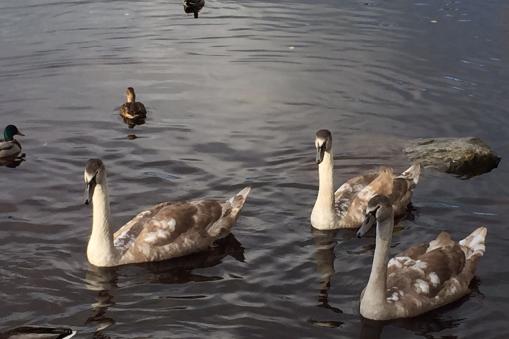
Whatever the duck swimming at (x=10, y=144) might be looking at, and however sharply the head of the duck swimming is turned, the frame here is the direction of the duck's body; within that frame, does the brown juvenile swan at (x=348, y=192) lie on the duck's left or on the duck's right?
on the duck's right

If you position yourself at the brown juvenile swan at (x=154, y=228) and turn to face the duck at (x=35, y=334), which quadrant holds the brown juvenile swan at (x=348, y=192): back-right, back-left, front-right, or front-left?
back-left

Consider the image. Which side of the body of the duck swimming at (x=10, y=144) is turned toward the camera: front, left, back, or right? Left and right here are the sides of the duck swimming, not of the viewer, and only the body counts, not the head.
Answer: right

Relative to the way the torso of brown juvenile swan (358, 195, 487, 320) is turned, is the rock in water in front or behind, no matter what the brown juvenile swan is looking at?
behind

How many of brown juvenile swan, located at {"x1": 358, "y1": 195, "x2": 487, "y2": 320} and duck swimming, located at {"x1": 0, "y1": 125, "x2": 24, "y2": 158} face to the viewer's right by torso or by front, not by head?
1

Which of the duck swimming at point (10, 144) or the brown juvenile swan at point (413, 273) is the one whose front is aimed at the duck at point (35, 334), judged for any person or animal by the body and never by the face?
the brown juvenile swan

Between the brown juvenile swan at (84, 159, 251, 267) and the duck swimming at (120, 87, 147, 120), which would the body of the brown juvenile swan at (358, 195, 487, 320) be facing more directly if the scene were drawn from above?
the brown juvenile swan

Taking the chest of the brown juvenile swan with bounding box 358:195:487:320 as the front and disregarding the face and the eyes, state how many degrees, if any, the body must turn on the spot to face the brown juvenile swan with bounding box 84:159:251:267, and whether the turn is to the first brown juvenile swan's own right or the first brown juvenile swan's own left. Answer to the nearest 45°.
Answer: approximately 45° to the first brown juvenile swan's own right

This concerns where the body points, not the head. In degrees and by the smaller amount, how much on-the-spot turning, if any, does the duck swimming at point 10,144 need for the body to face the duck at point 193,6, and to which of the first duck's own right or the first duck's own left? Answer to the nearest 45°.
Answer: approximately 45° to the first duck's own left

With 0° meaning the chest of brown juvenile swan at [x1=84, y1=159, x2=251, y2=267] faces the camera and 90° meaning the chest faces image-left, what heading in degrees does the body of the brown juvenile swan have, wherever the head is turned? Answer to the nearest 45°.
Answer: approximately 45°
